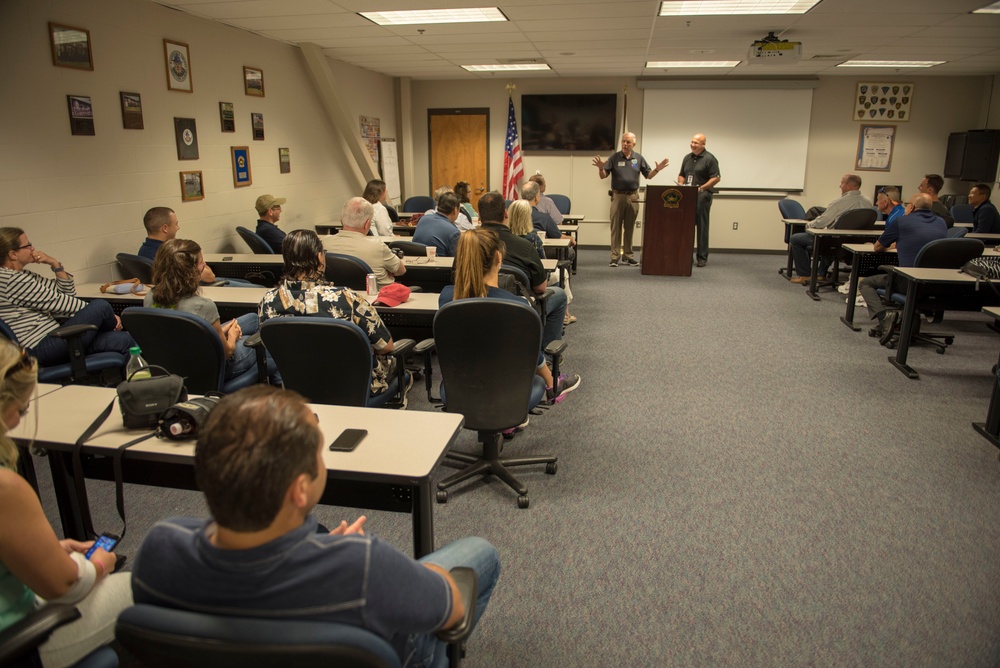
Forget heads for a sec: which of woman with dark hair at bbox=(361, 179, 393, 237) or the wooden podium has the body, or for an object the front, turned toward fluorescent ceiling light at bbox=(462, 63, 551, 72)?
the woman with dark hair

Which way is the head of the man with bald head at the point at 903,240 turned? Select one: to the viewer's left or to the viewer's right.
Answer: to the viewer's left

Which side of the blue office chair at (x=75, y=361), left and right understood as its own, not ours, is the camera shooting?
right

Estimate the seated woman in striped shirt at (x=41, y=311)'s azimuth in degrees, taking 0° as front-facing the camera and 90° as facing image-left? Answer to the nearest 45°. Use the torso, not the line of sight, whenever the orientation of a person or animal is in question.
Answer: approximately 270°

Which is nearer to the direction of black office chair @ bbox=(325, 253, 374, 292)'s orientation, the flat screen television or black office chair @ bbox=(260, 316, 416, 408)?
the flat screen television

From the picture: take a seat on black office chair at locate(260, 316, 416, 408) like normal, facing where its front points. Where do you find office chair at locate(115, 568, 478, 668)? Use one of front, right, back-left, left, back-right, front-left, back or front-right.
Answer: back-right

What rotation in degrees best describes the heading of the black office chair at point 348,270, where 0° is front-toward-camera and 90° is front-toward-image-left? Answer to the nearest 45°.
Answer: approximately 225°

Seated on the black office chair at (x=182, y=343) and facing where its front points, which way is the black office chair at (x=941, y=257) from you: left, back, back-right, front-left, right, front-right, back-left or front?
front-right

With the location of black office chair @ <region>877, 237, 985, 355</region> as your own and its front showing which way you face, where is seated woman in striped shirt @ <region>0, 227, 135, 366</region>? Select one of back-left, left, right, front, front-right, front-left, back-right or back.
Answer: left

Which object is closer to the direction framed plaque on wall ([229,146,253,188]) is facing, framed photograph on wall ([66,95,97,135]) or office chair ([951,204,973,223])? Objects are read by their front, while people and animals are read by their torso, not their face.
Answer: the office chair

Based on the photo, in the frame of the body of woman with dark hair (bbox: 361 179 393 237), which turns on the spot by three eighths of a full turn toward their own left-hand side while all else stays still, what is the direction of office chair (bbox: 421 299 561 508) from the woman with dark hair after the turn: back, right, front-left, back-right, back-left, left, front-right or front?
left

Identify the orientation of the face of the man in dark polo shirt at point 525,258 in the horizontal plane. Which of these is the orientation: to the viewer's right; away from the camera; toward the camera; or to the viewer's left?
away from the camera

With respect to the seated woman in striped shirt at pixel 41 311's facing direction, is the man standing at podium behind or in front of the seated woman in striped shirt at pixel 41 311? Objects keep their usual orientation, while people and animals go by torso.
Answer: in front

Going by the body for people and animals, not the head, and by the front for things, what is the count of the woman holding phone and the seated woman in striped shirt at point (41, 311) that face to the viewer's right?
2

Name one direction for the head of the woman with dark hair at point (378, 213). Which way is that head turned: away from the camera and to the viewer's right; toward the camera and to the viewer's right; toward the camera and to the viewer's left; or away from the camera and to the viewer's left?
away from the camera and to the viewer's right

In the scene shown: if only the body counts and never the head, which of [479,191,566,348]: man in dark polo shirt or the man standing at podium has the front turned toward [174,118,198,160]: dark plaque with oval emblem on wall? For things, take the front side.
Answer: the man standing at podium

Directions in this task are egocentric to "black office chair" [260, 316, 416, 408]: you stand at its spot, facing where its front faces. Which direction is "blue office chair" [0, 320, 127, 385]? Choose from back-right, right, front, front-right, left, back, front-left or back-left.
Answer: left

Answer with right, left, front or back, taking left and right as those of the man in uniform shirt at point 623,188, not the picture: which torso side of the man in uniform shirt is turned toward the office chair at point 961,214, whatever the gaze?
left

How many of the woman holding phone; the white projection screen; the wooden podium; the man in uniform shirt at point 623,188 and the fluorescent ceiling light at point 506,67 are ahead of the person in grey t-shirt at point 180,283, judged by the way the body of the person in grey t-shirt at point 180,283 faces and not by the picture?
4

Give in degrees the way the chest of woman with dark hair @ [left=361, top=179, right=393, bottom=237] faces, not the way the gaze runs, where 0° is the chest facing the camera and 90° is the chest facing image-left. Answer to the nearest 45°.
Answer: approximately 225°

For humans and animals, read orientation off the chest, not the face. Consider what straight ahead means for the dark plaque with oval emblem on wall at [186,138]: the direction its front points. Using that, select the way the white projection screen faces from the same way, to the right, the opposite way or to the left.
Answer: to the right

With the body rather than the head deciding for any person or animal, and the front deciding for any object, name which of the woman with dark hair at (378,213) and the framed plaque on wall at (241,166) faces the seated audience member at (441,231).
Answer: the framed plaque on wall

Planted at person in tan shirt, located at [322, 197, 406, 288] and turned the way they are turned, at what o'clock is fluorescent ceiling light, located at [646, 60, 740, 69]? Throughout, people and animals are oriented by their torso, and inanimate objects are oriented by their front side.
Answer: The fluorescent ceiling light is roughly at 12 o'clock from the person in tan shirt.

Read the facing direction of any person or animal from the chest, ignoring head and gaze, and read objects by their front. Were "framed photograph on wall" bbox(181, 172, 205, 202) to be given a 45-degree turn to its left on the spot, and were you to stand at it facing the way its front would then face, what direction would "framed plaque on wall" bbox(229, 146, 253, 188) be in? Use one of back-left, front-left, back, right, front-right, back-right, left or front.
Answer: front-left
